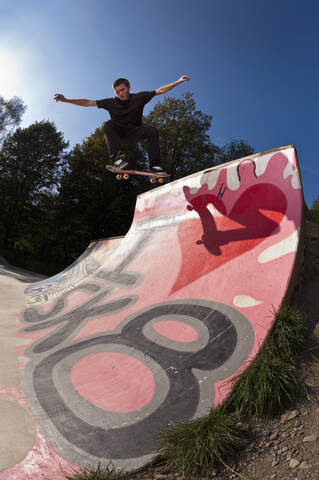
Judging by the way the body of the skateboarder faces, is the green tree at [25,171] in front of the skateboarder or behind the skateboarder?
behind

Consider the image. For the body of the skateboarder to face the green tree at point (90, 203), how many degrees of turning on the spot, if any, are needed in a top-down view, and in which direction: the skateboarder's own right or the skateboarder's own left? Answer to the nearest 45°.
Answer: approximately 180°

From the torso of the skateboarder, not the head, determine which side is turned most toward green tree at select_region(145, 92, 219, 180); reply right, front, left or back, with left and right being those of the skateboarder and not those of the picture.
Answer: back

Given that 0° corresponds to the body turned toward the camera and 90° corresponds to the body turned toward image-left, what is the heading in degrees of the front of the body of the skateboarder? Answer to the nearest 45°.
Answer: approximately 0°

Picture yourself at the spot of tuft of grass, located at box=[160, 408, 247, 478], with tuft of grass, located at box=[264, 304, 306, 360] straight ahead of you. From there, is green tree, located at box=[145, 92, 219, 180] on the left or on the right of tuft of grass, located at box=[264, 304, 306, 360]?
left

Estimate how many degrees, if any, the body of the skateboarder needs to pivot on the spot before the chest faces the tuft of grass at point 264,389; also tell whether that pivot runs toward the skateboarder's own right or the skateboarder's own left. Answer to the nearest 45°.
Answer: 0° — they already face it
